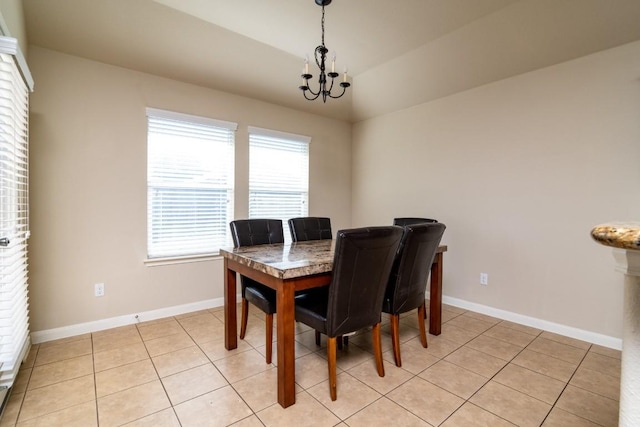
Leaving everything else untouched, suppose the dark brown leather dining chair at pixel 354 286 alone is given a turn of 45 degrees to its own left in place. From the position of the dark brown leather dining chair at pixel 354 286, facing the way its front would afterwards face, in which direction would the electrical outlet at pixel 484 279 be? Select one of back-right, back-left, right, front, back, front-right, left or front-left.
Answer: back-right

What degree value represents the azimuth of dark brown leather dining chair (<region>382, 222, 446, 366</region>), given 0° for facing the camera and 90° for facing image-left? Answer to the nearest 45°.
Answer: approximately 135°

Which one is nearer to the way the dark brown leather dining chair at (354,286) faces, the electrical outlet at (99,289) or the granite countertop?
the electrical outlet

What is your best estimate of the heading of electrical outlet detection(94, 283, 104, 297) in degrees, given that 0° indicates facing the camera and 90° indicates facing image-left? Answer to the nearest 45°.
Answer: approximately 0°

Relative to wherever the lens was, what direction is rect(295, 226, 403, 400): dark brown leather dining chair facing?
facing away from the viewer and to the left of the viewer

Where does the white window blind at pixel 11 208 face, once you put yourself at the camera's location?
facing to the right of the viewer

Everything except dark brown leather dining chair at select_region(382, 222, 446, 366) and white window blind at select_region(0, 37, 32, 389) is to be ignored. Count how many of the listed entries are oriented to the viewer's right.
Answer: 1

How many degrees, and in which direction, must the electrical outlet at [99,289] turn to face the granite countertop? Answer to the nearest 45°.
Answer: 0° — it already faces it

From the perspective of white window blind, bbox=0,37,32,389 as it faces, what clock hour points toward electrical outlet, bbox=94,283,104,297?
The electrical outlet is roughly at 10 o'clock from the white window blind.

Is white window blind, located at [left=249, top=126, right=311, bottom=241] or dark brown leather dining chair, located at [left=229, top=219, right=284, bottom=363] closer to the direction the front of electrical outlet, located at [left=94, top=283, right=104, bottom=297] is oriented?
the dark brown leather dining chair
